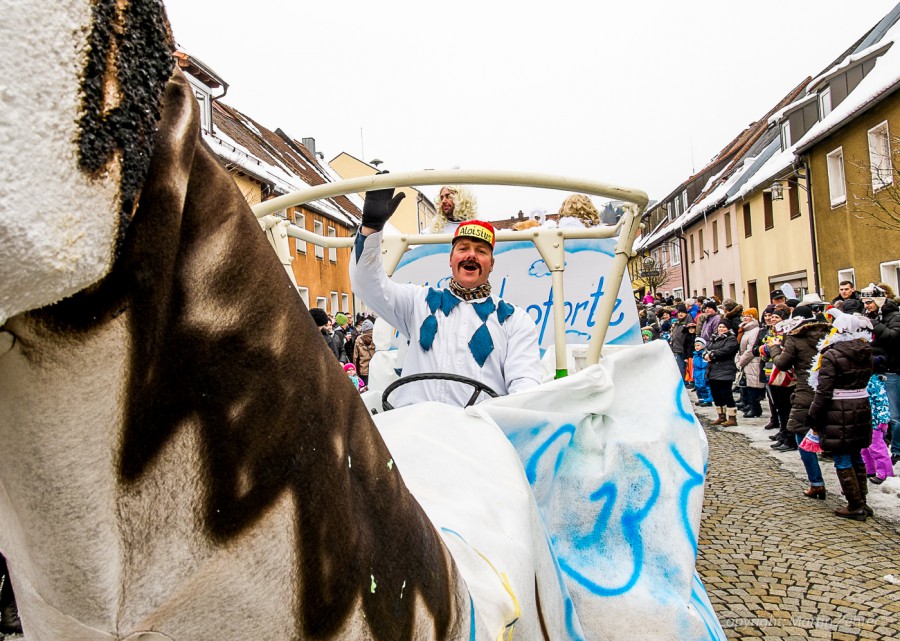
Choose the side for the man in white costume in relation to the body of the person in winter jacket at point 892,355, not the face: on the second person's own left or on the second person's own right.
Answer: on the second person's own left

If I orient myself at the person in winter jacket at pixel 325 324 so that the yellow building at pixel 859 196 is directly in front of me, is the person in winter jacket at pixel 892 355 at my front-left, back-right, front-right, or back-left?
front-right

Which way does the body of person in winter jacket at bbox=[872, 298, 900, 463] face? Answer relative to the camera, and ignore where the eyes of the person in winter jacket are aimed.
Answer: to the viewer's left

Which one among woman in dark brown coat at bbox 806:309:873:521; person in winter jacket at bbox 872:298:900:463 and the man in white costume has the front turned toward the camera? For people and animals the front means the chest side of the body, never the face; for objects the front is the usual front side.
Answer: the man in white costume

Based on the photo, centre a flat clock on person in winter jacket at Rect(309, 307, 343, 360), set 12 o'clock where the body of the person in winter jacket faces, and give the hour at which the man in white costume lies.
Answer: The man in white costume is roughly at 3 o'clock from the person in winter jacket.

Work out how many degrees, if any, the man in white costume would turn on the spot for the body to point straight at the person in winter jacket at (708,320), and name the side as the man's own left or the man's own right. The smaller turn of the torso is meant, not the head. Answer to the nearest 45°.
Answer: approximately 135° to the man's own left

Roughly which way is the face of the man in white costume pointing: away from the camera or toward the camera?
toward the camera

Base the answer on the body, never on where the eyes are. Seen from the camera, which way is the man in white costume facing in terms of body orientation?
toward the camera

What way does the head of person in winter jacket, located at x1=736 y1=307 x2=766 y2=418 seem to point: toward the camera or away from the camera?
toward the camera

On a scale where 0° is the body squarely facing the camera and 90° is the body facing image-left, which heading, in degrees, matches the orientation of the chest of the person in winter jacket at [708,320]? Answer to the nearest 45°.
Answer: approximately 45°

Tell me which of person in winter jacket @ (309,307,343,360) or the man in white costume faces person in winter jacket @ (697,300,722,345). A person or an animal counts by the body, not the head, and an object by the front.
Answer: person in winter jacket @ (309,307,343,360)

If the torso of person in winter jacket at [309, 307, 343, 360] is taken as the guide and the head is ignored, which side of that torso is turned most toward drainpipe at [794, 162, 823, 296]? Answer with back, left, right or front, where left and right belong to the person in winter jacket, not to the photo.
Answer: front

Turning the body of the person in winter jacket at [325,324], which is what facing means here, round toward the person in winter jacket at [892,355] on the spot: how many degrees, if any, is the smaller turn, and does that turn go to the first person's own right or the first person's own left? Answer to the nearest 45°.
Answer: approximately 45° to the first person's own right
